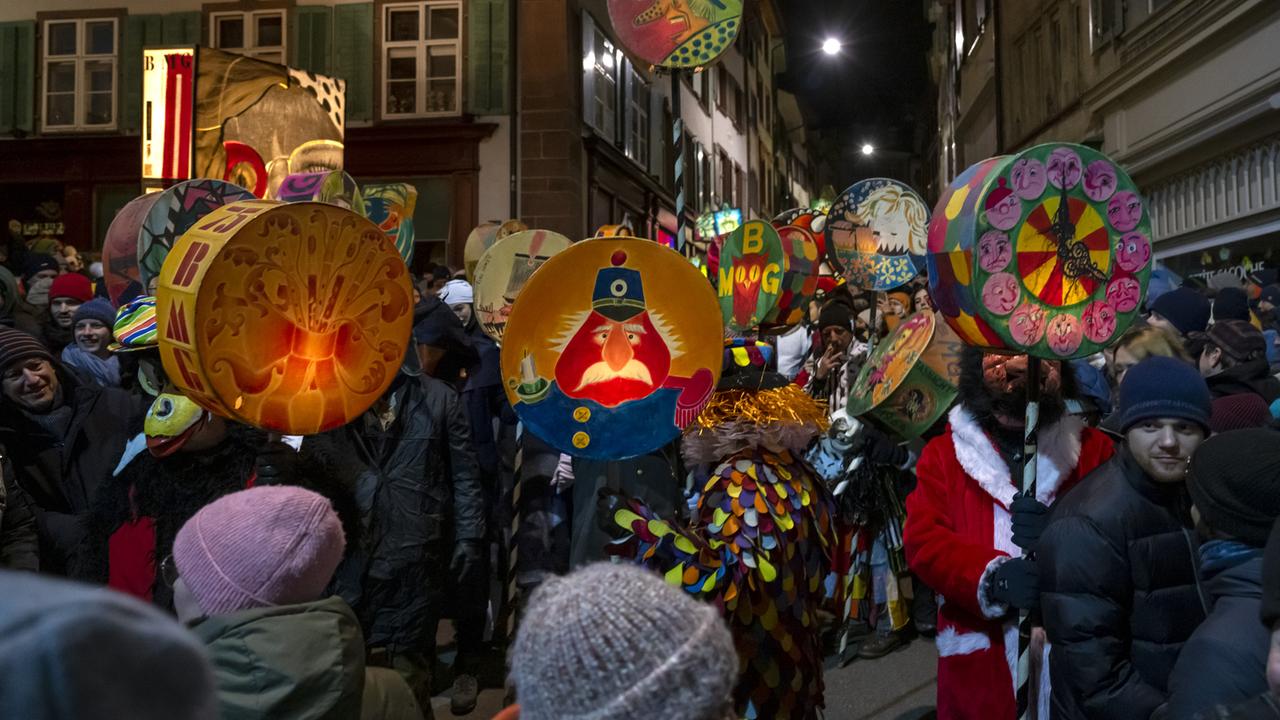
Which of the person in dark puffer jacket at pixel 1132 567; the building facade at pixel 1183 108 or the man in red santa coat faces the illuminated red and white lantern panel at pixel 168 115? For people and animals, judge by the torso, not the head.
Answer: the building facade

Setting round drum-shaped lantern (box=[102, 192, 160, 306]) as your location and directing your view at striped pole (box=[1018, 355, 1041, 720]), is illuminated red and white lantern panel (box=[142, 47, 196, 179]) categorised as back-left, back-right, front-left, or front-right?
back-left

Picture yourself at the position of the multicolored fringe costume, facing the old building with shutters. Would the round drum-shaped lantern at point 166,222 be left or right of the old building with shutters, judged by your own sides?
left

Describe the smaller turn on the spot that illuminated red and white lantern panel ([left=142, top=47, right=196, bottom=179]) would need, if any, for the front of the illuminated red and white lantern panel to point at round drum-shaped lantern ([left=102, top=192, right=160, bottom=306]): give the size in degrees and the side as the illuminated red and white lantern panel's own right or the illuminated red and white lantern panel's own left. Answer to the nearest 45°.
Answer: approximately 45° to the illuminated red and white lantern panel's own left

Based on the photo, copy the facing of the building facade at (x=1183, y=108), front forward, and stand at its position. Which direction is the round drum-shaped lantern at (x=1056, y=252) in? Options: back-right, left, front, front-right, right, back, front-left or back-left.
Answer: front-left

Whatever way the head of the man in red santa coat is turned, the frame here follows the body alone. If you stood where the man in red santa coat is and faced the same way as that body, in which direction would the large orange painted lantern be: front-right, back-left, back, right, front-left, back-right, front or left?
front-right
